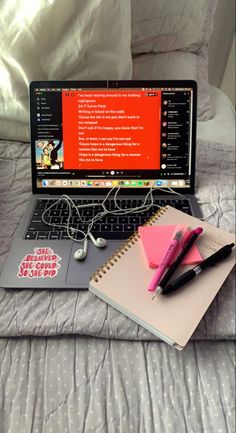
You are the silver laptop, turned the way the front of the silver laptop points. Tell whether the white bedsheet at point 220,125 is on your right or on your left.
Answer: on your left

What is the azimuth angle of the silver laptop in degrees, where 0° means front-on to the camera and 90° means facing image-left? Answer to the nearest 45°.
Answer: approximately 0°
